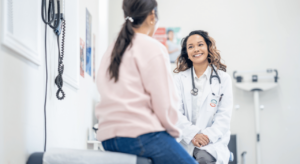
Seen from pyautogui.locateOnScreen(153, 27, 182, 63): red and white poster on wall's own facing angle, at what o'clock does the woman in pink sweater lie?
The woman in pink sweater is roughly at 12 o'clock from the red and white poster on wall.

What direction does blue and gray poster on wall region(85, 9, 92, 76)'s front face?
to the viewer's right

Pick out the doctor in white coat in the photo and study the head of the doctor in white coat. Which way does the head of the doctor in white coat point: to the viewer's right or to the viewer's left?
to the viewer's left

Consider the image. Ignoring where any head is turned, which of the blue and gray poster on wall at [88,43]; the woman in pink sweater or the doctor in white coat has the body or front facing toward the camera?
the doctor in white coat

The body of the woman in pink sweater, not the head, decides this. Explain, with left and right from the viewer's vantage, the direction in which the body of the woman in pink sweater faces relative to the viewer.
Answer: facing away from the viewer and to the right of the viewer

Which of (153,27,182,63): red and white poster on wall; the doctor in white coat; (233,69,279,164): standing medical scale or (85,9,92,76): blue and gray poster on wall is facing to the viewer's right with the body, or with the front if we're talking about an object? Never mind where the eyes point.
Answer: (85,9,92,76): blue and gray poster on wall

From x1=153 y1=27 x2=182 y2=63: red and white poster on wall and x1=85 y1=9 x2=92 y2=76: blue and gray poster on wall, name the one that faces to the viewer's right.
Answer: x1=85 y1=9 x2=92 y2=76: blue and gray poster on wall

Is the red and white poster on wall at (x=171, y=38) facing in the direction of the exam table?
yes

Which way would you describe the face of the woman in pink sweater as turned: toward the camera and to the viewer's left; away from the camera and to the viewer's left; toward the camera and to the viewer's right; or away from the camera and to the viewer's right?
away from the camera and to the viewer's right
